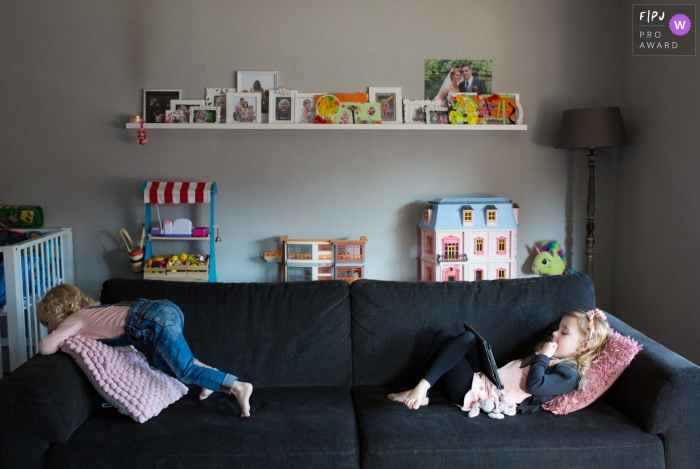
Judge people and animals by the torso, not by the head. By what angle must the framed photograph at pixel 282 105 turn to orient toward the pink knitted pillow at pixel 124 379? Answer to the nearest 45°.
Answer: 0° — it already faces it

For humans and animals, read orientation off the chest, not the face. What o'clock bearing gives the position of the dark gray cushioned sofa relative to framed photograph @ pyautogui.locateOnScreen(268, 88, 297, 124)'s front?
The dark gray cushioned sofa is roughly at 12 o'clock from the framed photograph.

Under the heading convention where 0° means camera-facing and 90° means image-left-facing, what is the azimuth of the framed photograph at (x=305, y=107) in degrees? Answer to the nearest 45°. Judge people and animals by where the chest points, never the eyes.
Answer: approximately 0°

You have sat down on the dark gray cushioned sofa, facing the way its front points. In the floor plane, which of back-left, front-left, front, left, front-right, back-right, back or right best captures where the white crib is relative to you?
back-right

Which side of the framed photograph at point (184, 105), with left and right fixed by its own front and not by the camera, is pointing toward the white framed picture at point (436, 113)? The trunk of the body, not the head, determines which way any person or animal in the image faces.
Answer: left

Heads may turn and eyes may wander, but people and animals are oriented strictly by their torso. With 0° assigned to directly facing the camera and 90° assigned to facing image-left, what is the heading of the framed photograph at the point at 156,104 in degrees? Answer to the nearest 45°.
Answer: approximately 0°
